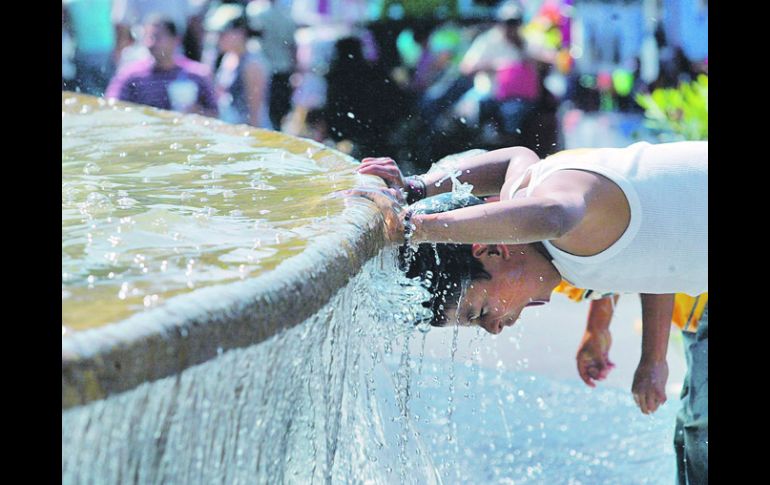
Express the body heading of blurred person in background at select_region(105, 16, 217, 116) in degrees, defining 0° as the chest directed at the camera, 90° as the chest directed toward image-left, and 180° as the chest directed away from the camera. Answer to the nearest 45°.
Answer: approximately 0°

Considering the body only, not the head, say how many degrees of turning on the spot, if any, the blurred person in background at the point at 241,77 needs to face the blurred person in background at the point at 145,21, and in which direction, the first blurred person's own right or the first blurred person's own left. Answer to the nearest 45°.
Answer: approximately 45° to the first blurred person's own right

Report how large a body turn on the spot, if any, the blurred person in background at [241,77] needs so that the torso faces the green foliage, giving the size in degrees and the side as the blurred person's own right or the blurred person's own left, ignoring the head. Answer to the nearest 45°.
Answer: approximately 135° to the blurred person's own left

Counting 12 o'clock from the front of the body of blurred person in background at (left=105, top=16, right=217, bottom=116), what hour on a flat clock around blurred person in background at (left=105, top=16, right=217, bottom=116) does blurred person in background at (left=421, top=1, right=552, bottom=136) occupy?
blurred person in background at (left=421, top=1, right=552, bottom=136) is roughly at 9 o'clock from blurred person in background at (left=105, top=16, right=217, bottom=116).

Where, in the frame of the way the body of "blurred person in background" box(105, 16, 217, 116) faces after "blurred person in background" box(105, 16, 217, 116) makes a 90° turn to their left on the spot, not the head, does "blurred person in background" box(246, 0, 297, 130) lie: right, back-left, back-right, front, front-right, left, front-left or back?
front-left

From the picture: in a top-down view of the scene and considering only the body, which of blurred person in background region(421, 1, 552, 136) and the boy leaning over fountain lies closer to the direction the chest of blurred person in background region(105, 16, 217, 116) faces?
the boy leaning over fountain

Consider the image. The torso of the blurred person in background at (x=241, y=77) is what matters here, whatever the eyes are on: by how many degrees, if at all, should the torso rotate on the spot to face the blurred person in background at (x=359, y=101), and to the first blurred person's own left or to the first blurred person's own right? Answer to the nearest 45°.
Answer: approximately 90° to the first blurred person's own left

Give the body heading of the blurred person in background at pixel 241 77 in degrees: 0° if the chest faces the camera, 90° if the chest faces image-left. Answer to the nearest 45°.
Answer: approximately 45°

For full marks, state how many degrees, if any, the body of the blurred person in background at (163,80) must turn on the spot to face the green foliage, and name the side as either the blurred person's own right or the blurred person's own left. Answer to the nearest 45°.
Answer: approximately 90° to the blurred person's own left

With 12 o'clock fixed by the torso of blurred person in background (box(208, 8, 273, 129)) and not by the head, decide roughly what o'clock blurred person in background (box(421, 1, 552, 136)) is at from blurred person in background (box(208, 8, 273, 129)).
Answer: blurred person in background (box(421, 1, 552, 136)) is roughly at 8 o'clock from blurred person in background (box(208, 8, 273, 129)).
